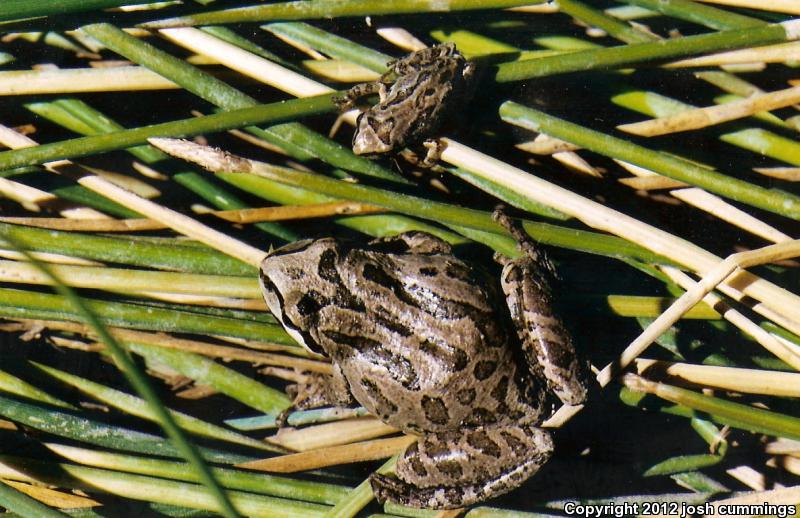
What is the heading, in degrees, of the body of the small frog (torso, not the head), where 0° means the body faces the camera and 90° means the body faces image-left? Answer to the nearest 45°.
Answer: approximately 45°

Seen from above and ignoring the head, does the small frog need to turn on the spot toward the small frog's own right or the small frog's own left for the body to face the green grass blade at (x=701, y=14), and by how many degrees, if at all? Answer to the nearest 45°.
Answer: approximately 135° to the small frog's own left

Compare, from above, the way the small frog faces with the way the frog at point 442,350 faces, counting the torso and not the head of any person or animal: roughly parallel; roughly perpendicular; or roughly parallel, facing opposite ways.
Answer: roughly perpendicular

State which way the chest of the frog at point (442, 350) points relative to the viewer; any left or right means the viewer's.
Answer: facing away from the viewer and to the left of the viewer

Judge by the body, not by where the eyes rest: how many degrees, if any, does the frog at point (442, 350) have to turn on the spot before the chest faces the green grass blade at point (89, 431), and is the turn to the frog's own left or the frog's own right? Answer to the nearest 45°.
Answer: approximately 45° to the frog's own left
